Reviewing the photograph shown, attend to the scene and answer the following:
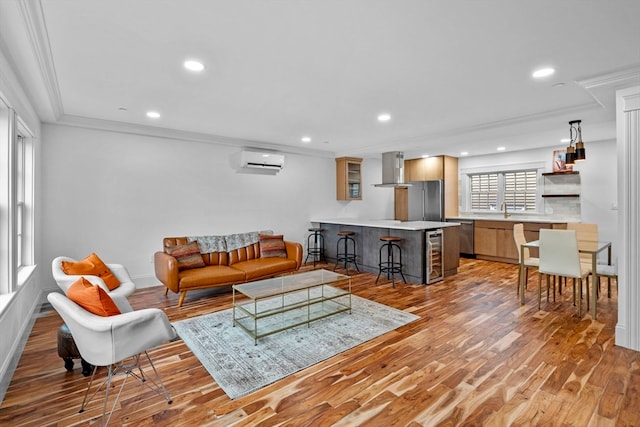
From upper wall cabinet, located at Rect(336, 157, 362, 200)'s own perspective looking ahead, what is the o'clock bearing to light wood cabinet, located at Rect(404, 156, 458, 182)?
The light wood cabinet is roughly at 10 o'clock from the upper wall cabinet.

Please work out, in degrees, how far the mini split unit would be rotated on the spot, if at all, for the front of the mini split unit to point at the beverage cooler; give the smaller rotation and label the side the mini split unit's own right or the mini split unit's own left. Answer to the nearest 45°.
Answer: approximately 45° to the mini split unit's own left

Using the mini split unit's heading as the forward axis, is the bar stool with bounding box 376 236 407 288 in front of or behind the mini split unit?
in front

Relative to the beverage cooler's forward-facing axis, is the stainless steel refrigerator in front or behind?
behind

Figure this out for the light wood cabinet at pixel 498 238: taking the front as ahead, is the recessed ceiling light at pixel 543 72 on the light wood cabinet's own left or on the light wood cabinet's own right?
on the light wood cabinet's own left

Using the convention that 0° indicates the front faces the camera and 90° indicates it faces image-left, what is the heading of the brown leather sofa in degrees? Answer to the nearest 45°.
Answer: approximately 315°

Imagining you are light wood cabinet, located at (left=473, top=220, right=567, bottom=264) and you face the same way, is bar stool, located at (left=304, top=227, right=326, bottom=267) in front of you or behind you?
in front

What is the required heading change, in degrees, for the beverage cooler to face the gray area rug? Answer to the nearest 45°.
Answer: approximately 90° to its right

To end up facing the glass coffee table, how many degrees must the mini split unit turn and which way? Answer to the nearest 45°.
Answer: approximately 45° to its right

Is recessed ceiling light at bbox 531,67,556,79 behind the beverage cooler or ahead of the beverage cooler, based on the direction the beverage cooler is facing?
ahead
